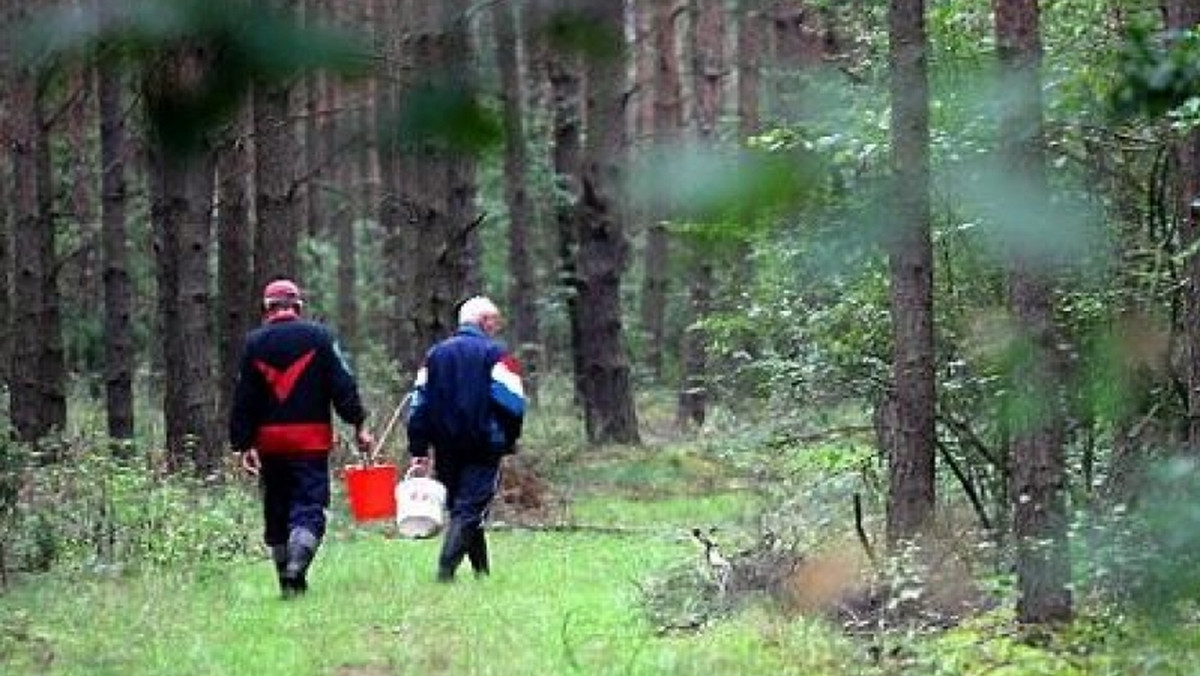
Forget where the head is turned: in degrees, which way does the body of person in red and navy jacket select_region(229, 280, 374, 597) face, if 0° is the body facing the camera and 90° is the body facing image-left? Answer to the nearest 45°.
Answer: approximately 180°

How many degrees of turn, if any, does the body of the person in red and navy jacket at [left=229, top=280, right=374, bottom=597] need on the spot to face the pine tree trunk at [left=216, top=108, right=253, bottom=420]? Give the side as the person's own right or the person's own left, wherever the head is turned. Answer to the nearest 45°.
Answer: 0° — they already face it

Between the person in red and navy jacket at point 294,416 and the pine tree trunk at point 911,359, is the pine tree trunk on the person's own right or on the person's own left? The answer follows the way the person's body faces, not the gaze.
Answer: on the person's own right

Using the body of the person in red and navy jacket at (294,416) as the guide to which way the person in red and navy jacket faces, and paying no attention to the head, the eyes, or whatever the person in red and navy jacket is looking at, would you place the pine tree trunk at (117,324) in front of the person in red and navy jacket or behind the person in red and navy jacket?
in front
